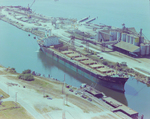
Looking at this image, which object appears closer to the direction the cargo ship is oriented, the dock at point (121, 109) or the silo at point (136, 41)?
the dock

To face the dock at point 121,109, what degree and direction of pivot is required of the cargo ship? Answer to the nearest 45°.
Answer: approximately 45° to its right

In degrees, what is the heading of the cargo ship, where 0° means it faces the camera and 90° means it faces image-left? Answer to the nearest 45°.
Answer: approximately 315°

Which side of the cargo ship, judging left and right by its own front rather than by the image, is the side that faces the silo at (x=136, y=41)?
left
